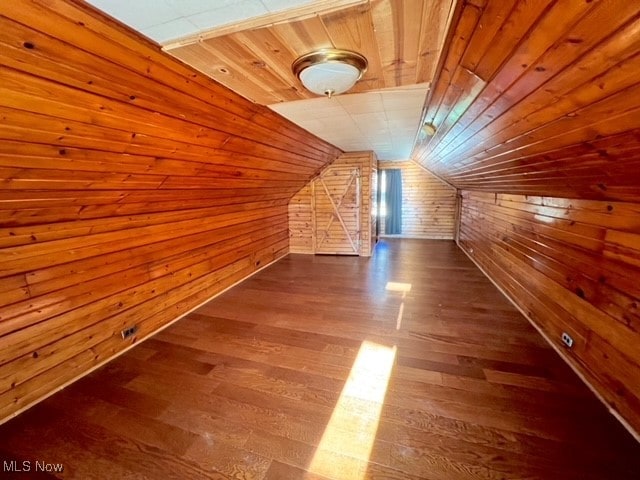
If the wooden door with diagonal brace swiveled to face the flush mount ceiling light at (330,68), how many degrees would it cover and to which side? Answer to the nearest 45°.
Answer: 0° — it already faces it

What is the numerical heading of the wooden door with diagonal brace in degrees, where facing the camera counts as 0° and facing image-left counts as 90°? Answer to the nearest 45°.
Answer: approximately 0°

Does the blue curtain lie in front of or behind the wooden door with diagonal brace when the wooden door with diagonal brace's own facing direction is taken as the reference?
behind

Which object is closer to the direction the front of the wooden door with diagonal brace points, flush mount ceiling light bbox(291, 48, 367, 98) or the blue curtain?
the flush mount ceiling light

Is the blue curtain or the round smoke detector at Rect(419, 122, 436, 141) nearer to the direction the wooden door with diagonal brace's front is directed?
the round smoke detector

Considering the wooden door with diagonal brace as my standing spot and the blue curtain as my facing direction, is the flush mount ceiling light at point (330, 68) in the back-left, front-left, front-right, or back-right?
back-right

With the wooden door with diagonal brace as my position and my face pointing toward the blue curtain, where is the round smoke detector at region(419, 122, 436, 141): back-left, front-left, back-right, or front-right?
back-right
